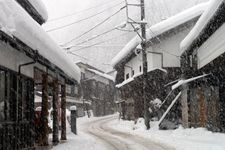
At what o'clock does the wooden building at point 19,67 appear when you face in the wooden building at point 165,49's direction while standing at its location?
the wooden building at point 19,67 is roughly at 11 o'clock from the wooden building at point 165,49.

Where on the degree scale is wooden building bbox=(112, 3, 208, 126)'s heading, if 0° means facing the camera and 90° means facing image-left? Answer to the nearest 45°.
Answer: approximately 45°

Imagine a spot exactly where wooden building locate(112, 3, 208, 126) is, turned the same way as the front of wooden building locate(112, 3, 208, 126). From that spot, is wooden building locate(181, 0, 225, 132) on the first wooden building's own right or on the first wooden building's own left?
on the first wooden building's own left

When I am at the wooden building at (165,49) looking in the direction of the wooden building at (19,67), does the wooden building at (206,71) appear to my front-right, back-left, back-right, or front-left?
front-left
